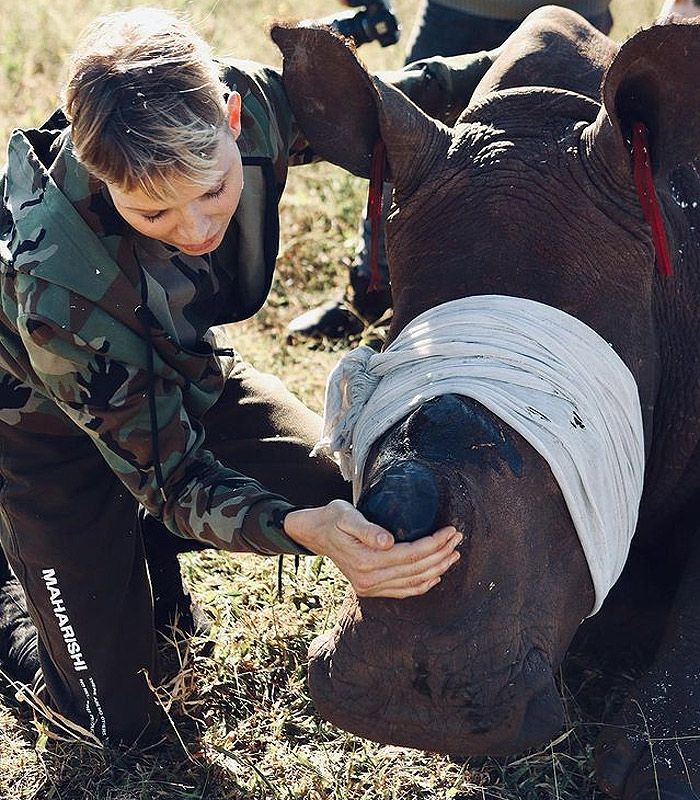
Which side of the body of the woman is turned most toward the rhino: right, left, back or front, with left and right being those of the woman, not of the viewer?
front

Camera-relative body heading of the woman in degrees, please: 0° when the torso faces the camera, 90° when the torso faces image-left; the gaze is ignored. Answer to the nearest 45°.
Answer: approximately 315°
